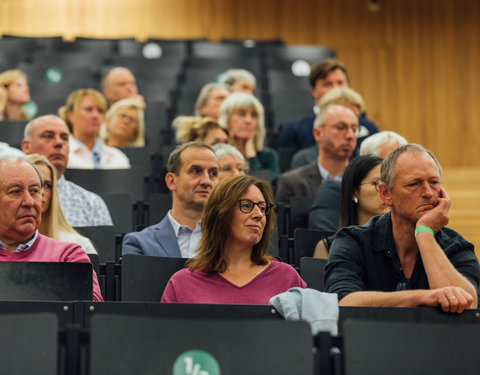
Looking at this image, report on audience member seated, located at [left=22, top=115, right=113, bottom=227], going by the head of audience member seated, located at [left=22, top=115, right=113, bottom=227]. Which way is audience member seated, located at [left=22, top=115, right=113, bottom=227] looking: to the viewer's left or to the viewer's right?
to the viewer's right

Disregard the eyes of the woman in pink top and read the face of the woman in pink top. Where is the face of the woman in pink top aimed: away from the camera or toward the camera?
toward the camera

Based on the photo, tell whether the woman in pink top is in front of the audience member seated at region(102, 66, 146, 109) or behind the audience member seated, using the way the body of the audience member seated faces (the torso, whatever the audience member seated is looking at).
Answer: in front

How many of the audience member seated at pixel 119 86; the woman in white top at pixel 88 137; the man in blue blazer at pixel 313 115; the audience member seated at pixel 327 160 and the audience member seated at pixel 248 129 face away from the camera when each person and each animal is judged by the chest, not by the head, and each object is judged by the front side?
0

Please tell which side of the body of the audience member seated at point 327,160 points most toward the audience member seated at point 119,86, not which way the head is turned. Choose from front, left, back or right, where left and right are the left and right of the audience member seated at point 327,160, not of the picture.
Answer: back

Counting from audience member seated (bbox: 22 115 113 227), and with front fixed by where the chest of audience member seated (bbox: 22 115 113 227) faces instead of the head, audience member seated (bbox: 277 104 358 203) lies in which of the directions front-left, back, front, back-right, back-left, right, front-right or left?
front-left

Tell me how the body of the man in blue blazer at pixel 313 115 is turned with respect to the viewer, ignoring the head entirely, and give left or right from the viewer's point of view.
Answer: facing the viewer and to the right of the viewer

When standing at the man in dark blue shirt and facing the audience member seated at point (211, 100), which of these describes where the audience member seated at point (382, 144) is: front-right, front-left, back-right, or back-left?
front-right

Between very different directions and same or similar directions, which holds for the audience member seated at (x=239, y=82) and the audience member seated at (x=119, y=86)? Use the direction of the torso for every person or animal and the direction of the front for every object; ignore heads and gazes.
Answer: same or similar directions

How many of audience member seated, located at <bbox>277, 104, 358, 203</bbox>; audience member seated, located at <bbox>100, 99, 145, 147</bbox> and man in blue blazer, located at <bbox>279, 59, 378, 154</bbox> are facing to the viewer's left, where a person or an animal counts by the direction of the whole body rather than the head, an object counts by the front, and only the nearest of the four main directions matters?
0

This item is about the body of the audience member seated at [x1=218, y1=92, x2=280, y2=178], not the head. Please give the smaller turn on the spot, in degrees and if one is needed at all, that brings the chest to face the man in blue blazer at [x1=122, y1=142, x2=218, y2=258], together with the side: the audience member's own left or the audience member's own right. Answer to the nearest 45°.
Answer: approximately 45° to the audience member's own right

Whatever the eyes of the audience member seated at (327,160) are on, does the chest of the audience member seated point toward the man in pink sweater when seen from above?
no

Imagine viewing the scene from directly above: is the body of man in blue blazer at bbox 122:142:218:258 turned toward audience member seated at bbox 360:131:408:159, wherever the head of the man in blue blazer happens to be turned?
no

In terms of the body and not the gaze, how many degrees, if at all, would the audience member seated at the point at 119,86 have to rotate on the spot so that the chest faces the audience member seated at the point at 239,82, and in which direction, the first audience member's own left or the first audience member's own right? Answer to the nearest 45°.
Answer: approximately 45° to the first audience member's own left
